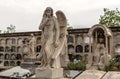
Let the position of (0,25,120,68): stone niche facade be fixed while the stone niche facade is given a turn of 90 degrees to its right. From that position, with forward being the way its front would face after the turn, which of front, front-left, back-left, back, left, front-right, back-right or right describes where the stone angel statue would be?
left

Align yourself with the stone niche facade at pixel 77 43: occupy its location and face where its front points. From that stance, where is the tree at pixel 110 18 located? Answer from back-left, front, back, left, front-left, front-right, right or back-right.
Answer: back-left

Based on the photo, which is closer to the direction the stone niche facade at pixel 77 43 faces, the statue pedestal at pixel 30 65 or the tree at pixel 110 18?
the statue pedestal

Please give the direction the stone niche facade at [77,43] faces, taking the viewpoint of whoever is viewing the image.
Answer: facing the viewer
